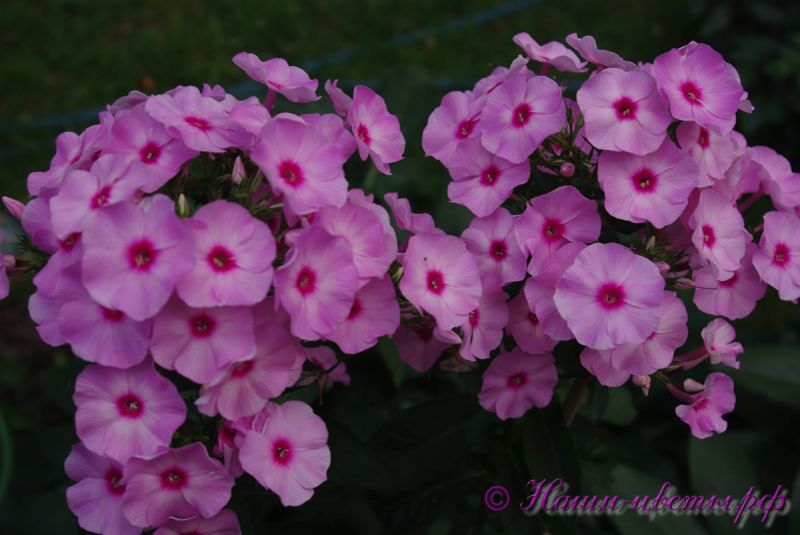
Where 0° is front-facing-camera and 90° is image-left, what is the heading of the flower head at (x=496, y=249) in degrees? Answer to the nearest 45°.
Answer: approximately 0°

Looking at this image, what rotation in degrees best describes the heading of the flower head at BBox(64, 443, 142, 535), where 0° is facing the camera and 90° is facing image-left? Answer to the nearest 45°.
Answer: approximately 0°

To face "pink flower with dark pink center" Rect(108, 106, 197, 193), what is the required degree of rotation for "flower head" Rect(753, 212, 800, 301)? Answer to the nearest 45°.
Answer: approximately 45° to its right
